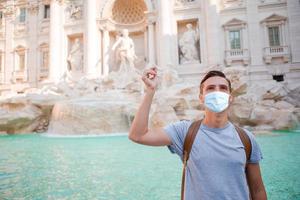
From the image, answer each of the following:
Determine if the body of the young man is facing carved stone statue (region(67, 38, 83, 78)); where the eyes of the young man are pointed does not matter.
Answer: no

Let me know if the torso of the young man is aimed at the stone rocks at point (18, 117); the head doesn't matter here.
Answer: no

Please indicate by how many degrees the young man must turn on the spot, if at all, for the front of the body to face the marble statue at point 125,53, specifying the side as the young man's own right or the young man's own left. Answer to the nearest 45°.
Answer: approximately 180°

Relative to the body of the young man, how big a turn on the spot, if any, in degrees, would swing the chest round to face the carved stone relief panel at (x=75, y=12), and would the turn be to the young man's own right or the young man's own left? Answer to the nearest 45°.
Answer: approximately 135° to the young man's own right

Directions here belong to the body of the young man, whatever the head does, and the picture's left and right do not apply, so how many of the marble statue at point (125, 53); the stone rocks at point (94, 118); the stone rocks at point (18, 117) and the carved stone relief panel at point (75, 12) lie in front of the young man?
0

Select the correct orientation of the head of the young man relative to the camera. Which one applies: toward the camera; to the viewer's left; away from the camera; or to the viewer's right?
toward the camera

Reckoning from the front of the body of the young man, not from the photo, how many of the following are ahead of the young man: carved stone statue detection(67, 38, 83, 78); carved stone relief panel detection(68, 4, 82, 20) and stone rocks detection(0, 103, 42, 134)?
0

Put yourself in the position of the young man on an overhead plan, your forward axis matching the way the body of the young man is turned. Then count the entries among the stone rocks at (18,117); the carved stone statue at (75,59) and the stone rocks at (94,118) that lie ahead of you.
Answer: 0

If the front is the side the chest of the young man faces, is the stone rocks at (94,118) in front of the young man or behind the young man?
behind

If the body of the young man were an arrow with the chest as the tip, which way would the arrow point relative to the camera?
toward the camera
